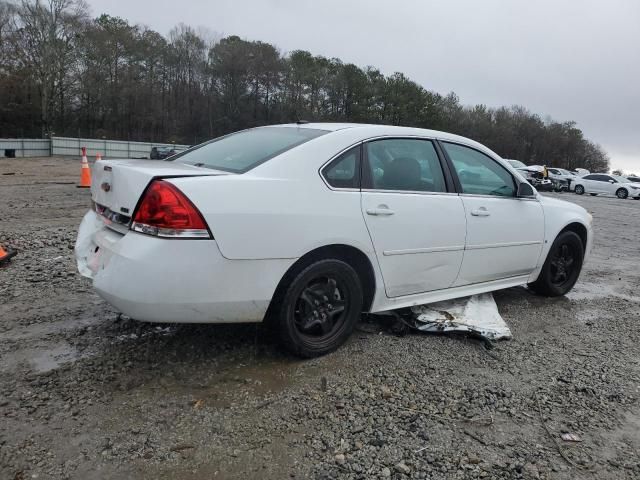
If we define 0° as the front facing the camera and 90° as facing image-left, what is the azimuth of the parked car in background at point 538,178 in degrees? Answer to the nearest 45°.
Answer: approximately 315°

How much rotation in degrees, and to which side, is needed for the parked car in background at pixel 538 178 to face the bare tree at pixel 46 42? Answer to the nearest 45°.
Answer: approximately 135° to its right

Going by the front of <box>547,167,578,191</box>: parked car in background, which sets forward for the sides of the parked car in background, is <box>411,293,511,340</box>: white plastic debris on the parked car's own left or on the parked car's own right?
on the parked car's own right

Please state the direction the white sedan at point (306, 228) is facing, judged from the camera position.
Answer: facing away from the viewer and to the right of the viewer

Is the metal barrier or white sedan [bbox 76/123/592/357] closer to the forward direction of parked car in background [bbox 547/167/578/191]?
the white sedan

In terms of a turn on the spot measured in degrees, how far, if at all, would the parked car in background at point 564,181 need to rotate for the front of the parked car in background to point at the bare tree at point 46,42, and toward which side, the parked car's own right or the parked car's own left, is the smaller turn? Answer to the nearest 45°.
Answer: approximately 135° to the parked car's own right
